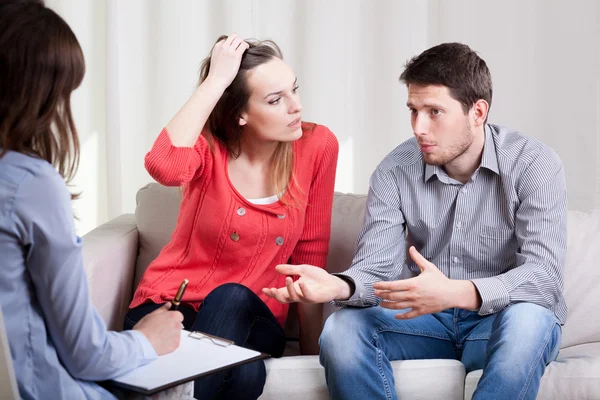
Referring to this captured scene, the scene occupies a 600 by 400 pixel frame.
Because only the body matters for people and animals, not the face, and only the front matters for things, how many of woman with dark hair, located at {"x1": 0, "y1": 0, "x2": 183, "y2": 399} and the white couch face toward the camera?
1

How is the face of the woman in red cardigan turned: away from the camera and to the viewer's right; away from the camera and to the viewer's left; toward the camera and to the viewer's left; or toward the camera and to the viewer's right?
toward the camera and to the viewer's right

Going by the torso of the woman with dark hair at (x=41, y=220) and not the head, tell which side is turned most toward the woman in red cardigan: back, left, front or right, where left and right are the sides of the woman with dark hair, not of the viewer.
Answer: front

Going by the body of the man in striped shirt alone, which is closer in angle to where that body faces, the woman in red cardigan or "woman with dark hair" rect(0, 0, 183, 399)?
the woman with dark hair

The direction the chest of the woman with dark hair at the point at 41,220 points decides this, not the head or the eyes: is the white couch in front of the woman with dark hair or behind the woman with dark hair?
in front

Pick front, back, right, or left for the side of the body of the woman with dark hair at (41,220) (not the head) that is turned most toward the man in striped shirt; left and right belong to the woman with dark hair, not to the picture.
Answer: front

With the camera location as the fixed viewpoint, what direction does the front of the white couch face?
facing the viewer

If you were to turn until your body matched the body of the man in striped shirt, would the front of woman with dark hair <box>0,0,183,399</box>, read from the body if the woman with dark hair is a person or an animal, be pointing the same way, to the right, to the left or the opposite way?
the opposite way

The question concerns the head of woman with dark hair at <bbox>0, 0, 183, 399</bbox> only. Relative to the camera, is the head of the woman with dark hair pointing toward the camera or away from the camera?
away from the camera

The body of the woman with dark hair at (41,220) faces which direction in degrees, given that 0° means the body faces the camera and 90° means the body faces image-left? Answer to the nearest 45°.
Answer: approximately 225°

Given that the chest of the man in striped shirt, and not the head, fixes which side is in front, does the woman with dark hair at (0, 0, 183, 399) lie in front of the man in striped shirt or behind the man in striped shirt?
in front

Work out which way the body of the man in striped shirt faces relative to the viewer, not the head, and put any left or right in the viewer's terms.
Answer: facing the viewer and to the left of the viewer
